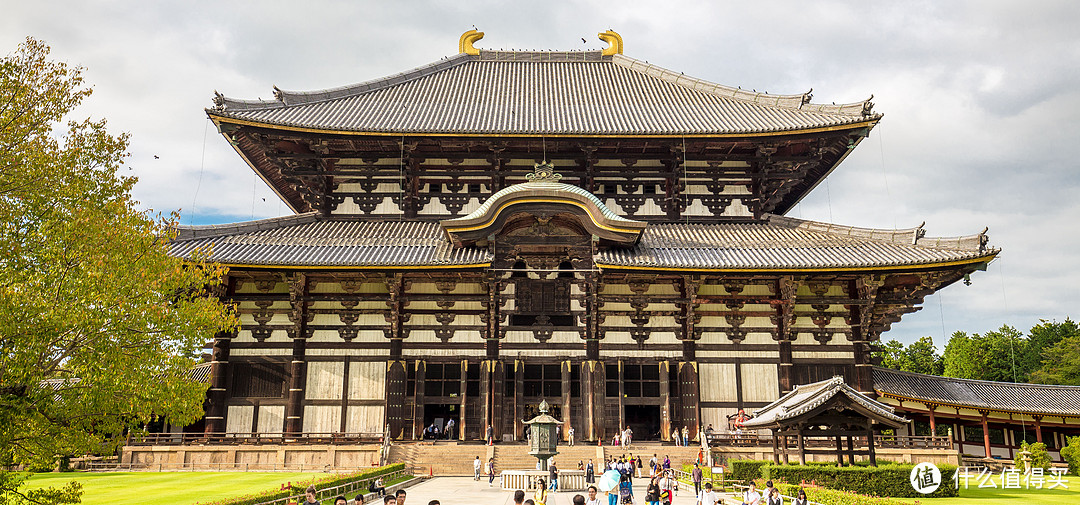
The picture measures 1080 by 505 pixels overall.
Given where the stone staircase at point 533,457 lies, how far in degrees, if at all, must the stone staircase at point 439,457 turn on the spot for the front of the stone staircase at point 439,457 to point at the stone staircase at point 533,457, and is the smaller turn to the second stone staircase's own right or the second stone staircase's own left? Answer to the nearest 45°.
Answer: approximately 90° to the second stone staircase's own left

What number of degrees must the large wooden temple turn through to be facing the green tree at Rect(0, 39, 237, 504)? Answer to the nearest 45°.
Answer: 0° — it already faces it

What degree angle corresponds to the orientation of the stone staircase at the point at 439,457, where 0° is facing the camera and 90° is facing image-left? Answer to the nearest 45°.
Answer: approximately 0°

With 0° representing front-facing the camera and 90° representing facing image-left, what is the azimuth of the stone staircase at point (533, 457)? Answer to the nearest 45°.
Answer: approximately 0°

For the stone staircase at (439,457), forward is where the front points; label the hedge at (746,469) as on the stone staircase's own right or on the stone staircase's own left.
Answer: on the stone staircase's own left

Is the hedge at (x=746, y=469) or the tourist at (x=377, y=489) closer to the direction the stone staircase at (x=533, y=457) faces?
the tourist

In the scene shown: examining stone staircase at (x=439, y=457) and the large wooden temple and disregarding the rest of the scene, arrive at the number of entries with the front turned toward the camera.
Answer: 2
